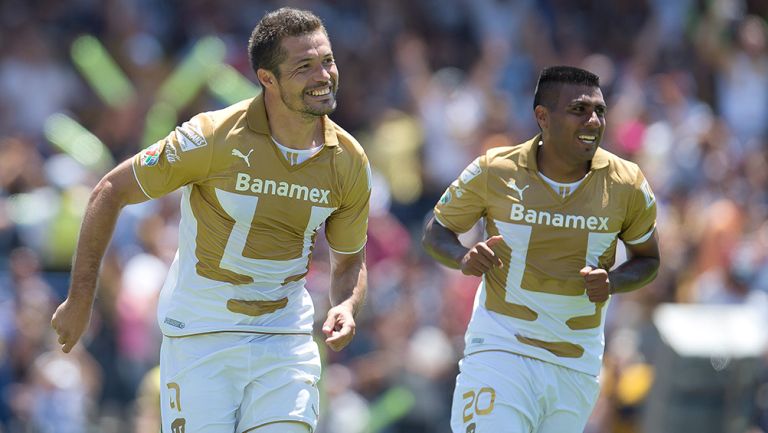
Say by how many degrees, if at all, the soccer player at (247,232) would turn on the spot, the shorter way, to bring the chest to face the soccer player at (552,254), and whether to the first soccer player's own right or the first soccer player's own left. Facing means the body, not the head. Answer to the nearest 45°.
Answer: approximately 45° to the first soccer player's own left

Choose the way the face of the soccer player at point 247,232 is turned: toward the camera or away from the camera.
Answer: toward the camera

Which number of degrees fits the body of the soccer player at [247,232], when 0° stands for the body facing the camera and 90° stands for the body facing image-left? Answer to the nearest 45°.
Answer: approximately 315°
